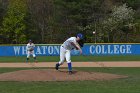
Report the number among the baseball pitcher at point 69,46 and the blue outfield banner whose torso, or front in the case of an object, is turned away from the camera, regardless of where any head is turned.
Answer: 0

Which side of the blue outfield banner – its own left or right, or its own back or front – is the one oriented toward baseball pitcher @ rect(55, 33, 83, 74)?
front

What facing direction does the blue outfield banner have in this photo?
toward the camera
